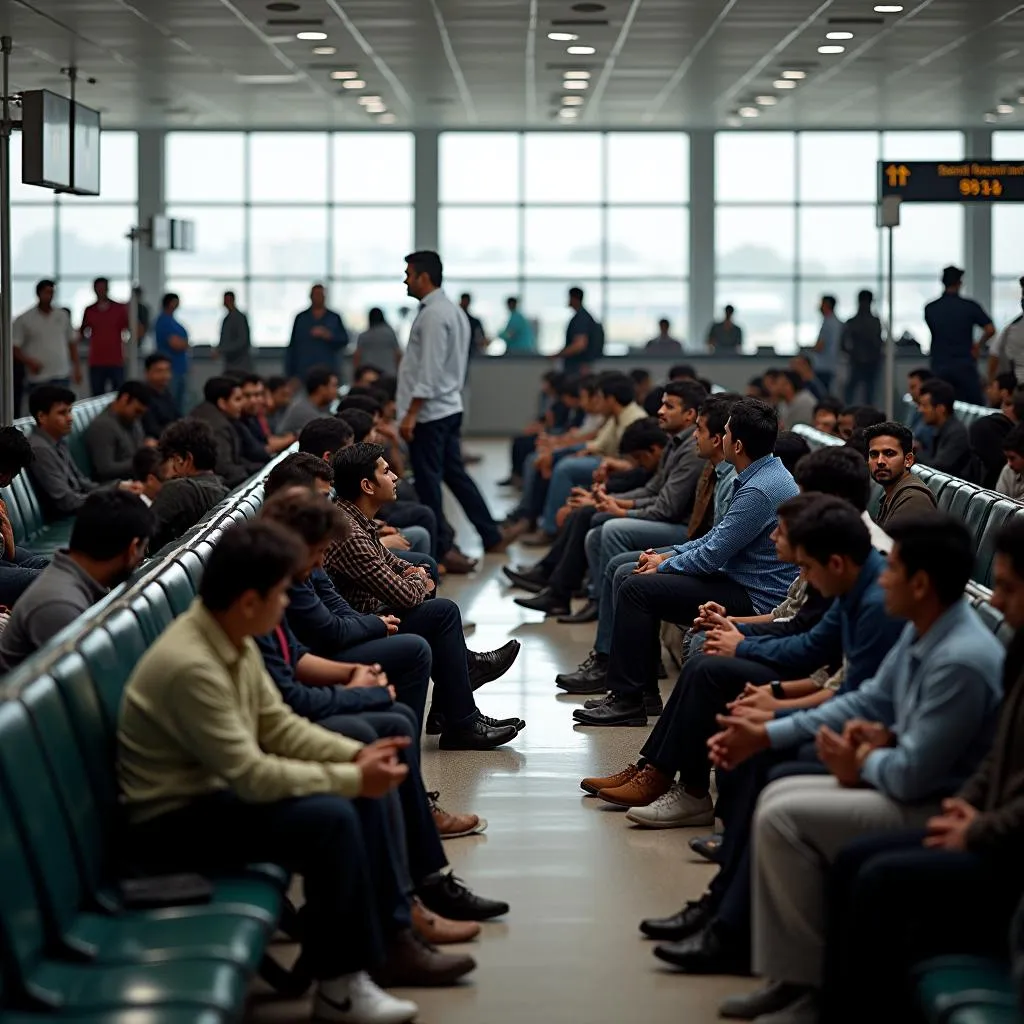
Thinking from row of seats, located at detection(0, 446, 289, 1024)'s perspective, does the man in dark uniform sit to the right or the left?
on its left

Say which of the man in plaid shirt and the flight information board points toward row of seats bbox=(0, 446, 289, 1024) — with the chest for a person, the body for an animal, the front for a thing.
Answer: the flight information board

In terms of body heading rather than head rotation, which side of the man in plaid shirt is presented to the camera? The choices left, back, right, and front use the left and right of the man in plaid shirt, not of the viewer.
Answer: right

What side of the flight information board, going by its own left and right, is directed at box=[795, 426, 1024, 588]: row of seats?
front

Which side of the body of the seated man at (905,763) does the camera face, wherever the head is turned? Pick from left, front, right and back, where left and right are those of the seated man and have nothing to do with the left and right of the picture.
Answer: left

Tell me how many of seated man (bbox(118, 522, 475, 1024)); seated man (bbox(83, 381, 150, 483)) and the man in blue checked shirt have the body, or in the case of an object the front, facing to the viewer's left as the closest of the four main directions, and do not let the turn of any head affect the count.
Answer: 1

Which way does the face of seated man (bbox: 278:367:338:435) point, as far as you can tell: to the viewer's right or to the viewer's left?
to the viewer's right

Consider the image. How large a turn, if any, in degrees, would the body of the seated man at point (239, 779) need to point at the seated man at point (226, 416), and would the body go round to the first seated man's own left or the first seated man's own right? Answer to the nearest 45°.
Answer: approximately 90° to the first seated man's own left

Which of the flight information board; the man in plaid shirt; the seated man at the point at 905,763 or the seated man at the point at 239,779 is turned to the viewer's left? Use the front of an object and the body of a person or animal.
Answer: the seated man at the point at 905,763

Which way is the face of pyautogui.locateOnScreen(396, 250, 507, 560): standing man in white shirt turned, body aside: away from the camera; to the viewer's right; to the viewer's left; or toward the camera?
to the viewer's left

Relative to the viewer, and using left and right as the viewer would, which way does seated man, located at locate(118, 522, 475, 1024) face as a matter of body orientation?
facing to the right of the viewer
